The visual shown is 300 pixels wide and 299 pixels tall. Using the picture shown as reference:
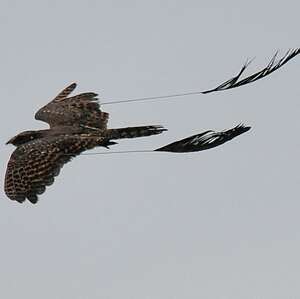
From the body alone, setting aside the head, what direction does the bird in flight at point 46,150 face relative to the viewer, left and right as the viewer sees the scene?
facing to the left of the viewer
